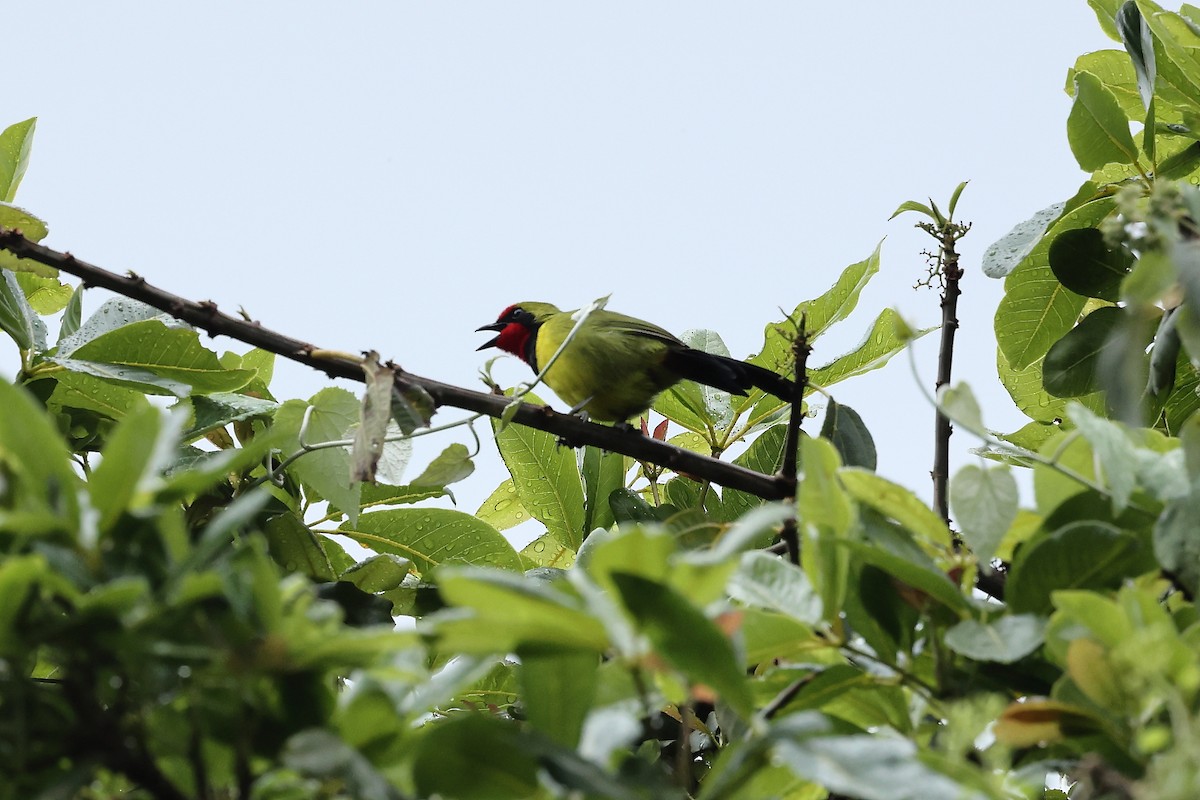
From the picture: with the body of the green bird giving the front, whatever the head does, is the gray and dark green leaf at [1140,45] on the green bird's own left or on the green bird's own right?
on the green bird's own left

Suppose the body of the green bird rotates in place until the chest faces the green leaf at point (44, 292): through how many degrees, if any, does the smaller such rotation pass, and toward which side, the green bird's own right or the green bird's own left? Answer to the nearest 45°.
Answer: approximately 45° to the green bird's own left

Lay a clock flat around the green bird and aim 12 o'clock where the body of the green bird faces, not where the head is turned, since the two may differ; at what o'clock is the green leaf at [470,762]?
The green leaf is roughly at 9 o'clock from the green bird.

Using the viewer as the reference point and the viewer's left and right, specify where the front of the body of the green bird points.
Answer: facing to the left of the viewer

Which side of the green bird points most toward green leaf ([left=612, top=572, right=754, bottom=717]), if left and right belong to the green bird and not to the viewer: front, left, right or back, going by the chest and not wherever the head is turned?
left
